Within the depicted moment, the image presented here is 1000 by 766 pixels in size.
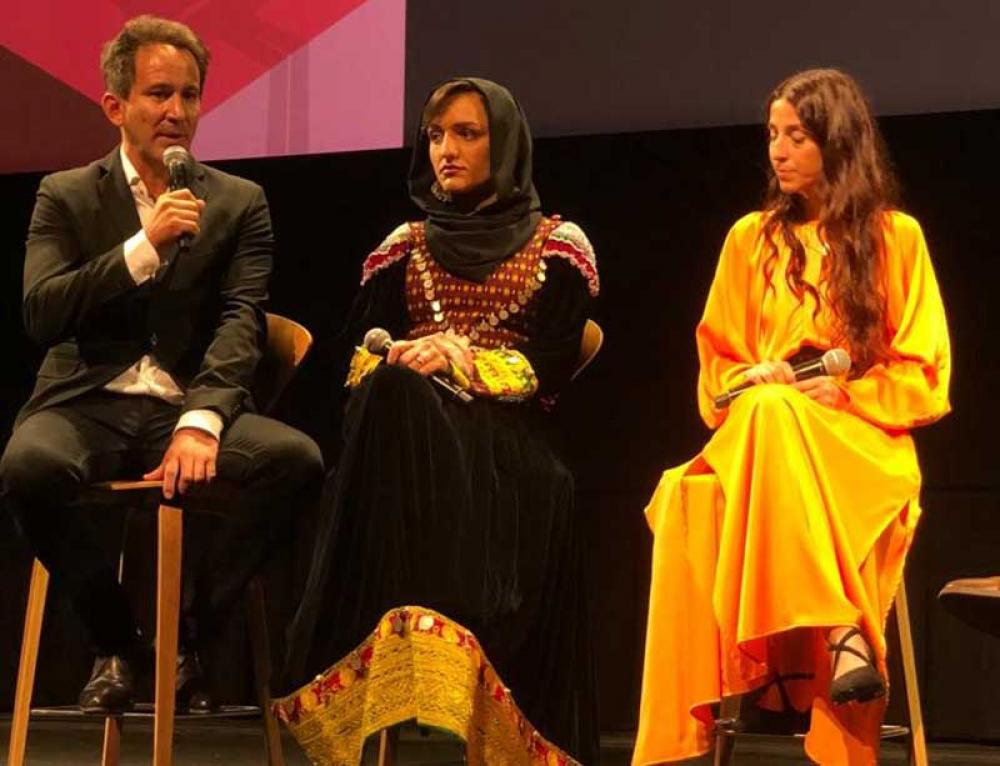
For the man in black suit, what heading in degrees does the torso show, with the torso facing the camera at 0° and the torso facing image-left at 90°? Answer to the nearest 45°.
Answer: approximately 0°

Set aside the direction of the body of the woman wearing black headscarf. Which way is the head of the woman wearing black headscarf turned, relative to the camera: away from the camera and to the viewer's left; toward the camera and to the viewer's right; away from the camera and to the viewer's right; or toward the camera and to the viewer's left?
toward the camera and to the viewer's left

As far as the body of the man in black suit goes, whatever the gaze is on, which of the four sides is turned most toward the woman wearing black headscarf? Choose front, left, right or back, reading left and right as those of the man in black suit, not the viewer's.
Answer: left

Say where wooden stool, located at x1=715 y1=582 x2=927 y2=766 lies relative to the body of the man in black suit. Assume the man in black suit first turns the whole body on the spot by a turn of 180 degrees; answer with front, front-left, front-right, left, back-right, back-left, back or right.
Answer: right

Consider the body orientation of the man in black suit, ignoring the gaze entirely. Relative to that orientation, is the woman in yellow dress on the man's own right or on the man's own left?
on the man's own left
